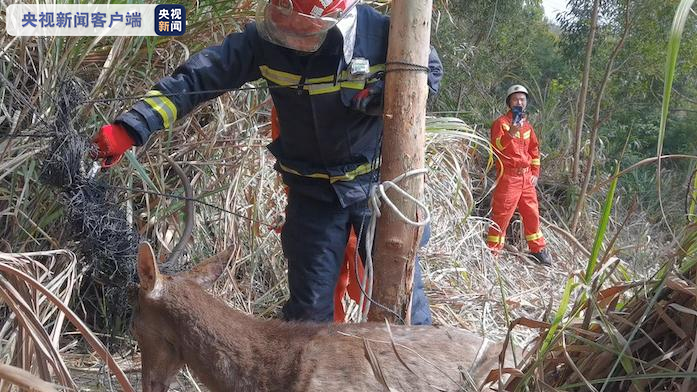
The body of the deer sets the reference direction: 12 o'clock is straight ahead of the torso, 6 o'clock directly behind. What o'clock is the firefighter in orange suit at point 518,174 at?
The firefighter in orange suit is roughly at 4 o'clock from the deer.

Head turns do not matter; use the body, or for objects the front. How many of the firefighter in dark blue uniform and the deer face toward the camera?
1

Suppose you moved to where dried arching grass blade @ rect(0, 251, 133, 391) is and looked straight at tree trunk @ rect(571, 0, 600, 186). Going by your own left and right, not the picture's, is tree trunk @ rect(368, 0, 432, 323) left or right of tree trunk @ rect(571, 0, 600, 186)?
right

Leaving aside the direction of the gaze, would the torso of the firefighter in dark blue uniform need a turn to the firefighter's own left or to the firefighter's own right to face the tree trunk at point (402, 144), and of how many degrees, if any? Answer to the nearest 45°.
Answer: approximately 45° to the firefighter's own left

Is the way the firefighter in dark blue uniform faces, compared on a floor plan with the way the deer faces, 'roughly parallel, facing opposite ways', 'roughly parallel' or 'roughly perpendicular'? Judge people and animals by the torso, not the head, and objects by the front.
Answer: roughly perpendicular

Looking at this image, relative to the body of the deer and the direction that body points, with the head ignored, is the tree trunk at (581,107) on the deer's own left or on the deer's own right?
on the deer's own right

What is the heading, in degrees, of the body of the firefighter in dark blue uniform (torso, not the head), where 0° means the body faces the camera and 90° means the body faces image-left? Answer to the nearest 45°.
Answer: approximately 0°

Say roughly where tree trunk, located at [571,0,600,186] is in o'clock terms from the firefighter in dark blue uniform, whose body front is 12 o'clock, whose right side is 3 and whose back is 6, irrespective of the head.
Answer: The tree trunk is roughly at 7 o'clock from the firefighter in dark blue uniform.

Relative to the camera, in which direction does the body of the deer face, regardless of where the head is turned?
to the viewer's left
